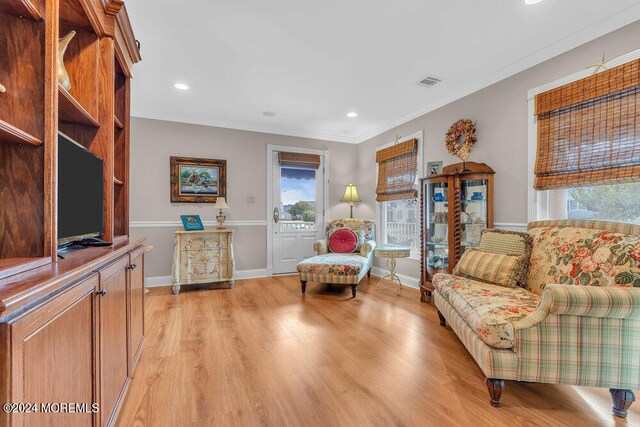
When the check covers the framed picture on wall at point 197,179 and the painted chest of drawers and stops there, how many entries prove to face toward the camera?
2

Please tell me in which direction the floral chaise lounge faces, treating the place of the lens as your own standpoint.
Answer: facing the viewer and to the left of the viewer

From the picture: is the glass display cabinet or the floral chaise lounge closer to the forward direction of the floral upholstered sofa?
the floral chaise lounge

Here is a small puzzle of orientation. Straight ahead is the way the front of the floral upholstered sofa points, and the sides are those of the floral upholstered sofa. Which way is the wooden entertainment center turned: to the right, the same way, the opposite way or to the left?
the opposite way

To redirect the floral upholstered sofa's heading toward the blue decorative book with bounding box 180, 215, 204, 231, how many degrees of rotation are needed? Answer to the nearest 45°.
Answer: approximately 45° to its right

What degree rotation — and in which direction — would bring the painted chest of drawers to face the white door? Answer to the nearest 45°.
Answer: approximately 90° to its left

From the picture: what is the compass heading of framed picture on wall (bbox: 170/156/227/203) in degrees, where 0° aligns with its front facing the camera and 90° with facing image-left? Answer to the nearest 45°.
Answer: approximately 0°

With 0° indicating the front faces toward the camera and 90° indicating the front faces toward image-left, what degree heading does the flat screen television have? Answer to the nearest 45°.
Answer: approximately 315°

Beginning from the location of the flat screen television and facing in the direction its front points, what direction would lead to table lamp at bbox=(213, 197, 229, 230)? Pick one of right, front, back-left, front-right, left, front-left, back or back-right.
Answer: left

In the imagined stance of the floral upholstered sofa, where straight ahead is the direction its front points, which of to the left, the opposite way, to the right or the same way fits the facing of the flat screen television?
the opposite way

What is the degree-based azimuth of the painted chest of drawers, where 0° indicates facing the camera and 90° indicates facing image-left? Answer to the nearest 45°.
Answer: approximately 0°

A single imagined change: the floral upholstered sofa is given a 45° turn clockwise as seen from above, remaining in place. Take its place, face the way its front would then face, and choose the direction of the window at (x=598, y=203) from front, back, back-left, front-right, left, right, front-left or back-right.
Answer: right

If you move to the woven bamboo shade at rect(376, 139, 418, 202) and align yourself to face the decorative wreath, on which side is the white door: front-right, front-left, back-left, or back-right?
back-right

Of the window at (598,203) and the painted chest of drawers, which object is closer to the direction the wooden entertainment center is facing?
the window
